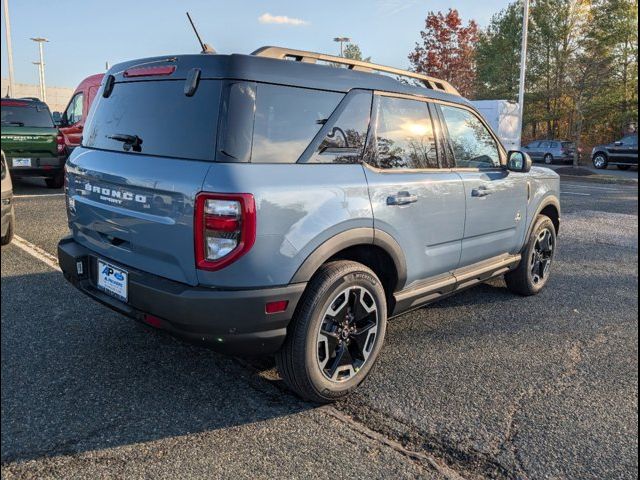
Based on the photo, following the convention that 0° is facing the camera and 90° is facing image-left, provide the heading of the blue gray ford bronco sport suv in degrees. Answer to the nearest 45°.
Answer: approximately 225°

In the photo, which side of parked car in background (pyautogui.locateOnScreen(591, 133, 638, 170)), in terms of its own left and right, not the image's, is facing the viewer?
left

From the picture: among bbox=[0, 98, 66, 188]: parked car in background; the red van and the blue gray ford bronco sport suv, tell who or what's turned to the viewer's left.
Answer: the red van

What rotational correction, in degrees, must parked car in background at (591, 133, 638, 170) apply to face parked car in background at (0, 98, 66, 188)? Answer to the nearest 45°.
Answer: approximately 90° to its left

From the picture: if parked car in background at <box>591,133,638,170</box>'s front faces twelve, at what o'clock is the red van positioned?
The red van is roughly at 10 o'clock from the parked car in background.

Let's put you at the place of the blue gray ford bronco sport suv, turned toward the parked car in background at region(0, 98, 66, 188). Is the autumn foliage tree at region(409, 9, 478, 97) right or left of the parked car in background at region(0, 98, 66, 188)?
right

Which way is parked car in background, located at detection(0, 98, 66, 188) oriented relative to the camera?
away from the camera

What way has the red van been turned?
to the viewer's left

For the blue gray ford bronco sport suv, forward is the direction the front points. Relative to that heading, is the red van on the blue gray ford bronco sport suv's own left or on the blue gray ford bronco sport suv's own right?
on the blue gray ford bronco sport suv's own left
